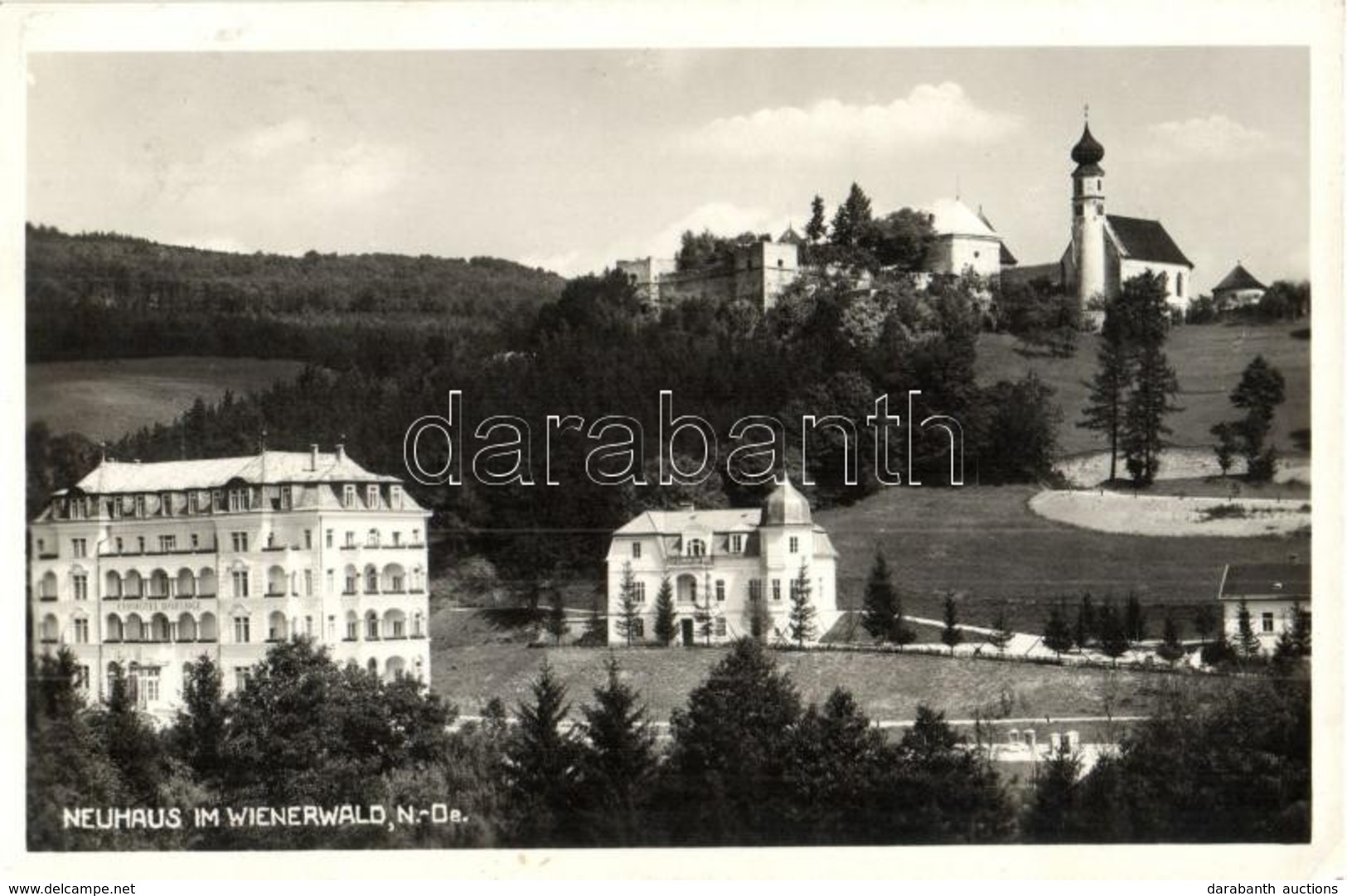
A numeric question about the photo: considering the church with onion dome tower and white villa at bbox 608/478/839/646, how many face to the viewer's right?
0

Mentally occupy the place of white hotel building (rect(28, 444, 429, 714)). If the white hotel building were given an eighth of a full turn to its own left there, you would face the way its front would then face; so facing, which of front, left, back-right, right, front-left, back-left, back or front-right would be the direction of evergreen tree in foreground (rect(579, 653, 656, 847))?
front-left

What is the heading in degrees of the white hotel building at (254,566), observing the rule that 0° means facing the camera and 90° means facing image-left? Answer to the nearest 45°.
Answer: approximately 45°

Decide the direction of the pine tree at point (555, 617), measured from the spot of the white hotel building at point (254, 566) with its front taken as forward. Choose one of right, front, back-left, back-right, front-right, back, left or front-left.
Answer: back-left

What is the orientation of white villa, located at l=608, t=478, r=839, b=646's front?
toward the camera

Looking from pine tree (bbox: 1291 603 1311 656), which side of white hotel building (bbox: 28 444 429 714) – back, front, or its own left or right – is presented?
left

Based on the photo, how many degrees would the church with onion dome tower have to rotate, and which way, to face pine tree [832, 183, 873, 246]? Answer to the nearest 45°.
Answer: approximately 45° to its right

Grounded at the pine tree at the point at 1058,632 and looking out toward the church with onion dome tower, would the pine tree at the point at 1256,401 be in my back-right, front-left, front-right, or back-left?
front-right

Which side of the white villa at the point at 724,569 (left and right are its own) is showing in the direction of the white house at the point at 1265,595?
left

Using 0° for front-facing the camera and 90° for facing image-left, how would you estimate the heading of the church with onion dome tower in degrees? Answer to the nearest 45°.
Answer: approximately 45°

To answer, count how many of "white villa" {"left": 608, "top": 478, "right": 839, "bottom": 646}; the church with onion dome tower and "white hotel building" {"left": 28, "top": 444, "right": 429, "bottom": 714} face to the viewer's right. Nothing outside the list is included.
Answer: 0

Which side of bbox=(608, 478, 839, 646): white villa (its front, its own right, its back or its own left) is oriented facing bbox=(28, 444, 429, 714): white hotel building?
right

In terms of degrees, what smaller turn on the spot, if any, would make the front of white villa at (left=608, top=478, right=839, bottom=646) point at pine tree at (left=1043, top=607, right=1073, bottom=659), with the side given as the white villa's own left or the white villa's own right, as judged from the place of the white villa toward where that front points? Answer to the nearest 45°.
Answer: approximately 90° to the white villa's own left
